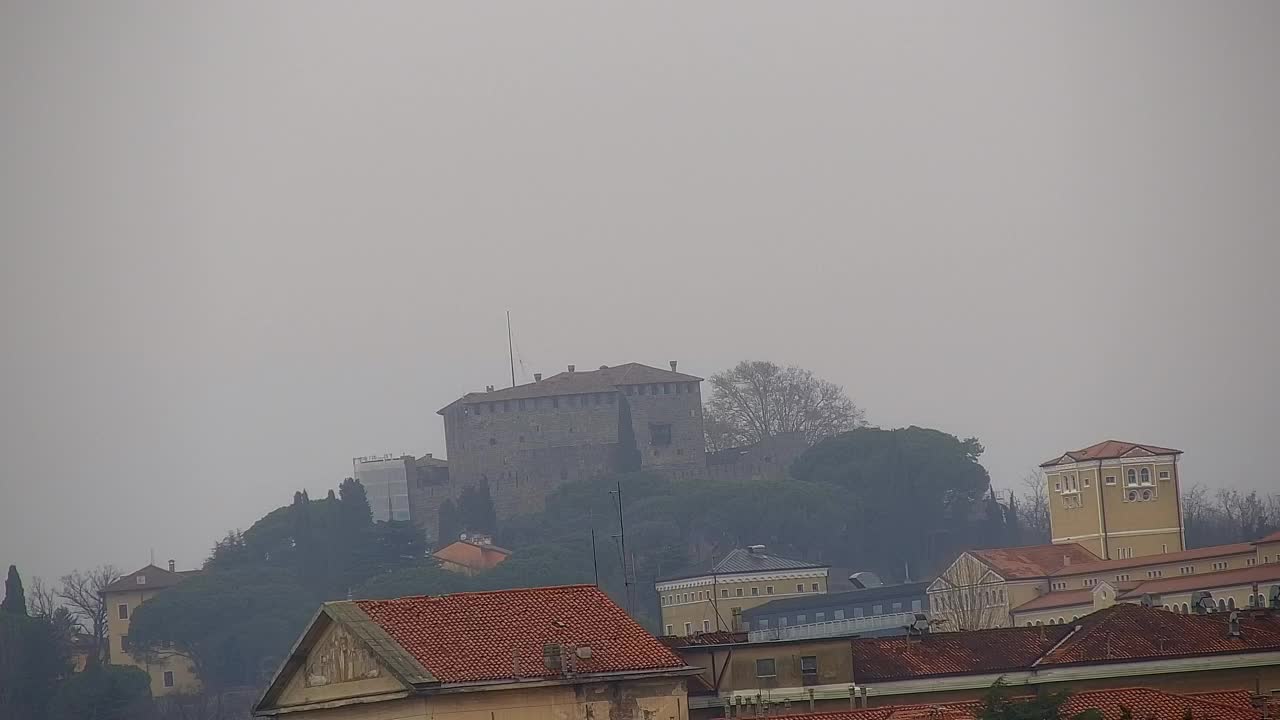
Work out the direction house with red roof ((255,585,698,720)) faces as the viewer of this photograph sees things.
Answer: facing the viewer and to the left of the viewer

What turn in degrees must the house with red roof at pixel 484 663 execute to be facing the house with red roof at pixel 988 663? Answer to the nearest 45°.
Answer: approximately 180°
